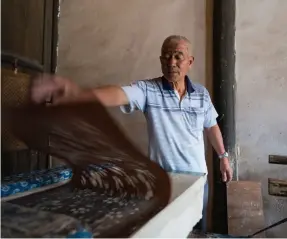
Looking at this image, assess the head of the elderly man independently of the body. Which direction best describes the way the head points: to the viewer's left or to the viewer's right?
to the viewer's left

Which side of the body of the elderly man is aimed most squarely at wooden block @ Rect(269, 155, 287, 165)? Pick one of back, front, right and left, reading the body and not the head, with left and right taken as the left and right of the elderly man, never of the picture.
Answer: left

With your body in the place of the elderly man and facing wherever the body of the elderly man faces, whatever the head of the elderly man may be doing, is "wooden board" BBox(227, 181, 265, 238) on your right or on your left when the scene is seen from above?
on your left

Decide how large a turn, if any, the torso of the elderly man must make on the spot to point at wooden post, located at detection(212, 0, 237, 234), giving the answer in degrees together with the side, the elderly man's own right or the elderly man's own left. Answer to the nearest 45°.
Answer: approximately 135° to the elderly man's own left

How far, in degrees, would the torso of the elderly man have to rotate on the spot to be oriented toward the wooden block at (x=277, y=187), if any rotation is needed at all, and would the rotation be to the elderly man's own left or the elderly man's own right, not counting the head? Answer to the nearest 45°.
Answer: approximately 135° to the elderly man's own left

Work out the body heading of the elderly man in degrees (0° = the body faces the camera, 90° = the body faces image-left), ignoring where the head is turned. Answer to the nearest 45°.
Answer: approximately 0°
